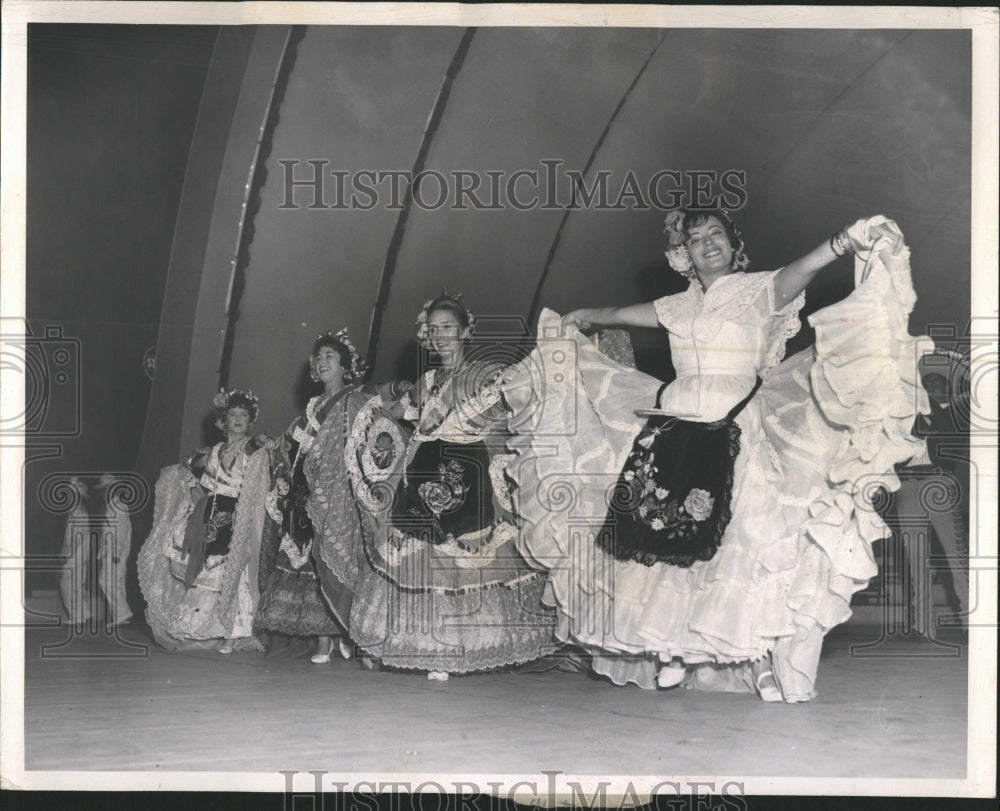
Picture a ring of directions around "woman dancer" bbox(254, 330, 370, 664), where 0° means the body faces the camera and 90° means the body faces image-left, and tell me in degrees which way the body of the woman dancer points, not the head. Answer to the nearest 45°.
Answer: approximately 45°

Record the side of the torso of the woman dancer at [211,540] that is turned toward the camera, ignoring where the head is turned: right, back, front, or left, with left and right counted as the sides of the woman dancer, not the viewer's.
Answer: front

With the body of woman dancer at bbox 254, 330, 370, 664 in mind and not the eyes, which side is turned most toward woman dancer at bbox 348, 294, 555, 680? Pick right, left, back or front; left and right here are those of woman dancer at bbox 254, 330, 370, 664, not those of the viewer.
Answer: left

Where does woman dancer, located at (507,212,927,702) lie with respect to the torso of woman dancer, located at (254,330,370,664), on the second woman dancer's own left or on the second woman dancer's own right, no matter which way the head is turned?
on the second woman dancer's own left

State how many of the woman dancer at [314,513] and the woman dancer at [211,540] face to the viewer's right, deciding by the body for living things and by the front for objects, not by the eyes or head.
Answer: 0

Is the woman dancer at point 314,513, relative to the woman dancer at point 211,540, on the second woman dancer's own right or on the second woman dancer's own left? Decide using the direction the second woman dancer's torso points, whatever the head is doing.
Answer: on the second woman dancer's own left

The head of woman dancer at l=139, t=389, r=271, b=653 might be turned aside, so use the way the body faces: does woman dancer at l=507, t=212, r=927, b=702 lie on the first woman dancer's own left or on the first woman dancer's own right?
on the first woman dancer's own left

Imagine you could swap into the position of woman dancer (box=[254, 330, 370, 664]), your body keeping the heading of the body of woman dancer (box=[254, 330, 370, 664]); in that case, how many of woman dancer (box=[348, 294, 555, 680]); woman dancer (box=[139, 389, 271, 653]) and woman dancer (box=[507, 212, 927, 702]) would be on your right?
1

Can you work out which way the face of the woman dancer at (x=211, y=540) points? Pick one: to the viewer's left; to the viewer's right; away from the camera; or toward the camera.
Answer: toward the camera

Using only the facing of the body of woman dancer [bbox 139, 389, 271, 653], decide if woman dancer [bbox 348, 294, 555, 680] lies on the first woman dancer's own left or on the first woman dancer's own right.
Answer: on the first woman dancer's own left

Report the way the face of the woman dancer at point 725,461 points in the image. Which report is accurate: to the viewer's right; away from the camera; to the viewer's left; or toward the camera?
toward the camera
